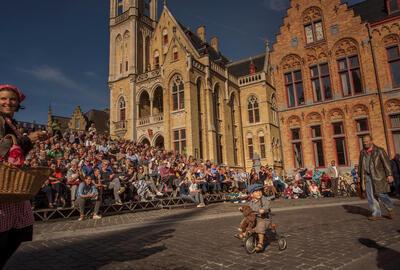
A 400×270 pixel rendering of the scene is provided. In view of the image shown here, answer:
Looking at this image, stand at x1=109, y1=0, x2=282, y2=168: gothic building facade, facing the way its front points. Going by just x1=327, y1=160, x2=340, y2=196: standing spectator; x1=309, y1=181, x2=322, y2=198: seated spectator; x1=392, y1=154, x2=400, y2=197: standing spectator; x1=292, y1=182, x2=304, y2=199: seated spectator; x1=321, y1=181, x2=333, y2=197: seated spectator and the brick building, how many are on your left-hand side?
6

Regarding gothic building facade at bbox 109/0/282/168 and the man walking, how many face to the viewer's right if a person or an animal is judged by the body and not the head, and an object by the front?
0

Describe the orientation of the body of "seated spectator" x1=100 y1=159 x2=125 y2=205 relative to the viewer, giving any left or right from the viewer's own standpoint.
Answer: facing the viewer and to the right of the viewer

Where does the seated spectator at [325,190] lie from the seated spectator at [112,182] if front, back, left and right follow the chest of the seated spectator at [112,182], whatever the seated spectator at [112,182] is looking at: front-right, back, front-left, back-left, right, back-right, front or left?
front-left

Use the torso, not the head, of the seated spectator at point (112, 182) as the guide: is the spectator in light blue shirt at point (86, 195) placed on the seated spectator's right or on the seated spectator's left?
on the seated spectator's right

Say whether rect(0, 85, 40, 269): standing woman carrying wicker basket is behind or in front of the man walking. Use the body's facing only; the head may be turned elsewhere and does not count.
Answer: in front

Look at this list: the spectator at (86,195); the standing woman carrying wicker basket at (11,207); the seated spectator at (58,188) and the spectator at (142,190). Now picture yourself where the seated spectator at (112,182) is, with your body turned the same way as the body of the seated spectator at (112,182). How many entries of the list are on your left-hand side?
1

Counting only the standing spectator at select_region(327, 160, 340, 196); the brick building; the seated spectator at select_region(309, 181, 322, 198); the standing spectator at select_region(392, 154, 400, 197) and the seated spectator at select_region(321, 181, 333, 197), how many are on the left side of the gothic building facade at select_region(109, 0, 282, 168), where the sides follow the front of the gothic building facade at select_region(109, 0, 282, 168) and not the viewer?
5

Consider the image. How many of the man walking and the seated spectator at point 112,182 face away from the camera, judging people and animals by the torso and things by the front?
0

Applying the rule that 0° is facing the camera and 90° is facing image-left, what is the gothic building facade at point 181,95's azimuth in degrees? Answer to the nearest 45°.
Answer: approximately 45°

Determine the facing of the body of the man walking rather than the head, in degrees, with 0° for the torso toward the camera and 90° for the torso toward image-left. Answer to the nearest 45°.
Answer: approximately 45°

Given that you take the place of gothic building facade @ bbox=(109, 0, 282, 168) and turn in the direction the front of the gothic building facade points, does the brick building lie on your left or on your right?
on your left

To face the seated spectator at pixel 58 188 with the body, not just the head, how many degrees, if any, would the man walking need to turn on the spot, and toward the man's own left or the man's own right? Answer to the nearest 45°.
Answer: approximately 45° to the man's own right

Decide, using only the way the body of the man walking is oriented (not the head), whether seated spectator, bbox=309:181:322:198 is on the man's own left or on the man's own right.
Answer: on the man's own right

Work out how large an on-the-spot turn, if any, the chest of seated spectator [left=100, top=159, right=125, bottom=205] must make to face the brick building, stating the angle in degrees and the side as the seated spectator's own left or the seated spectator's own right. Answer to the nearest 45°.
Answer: approximately 45° to the seated spectator's own left

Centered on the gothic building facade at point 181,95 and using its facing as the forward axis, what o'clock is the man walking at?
The man walking is roughly at 10 o'clock from the gothic building facade.
